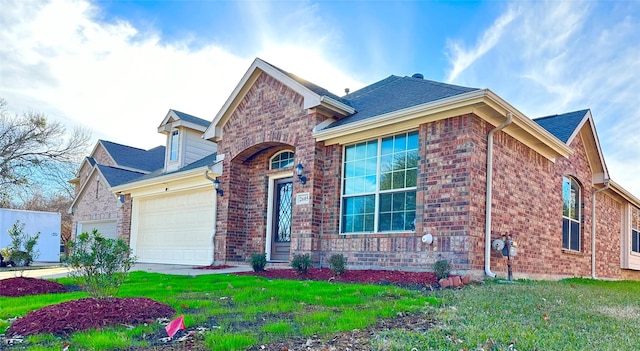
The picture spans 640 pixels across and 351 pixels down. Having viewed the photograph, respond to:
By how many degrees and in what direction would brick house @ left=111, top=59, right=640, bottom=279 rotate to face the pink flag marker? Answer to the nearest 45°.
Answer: approximately 45° to its left

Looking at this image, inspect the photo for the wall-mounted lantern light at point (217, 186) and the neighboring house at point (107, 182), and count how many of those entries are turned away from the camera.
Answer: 0

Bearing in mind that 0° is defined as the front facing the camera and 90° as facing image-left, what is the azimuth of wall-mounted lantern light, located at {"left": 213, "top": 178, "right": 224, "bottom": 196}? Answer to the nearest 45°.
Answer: approximately 45°

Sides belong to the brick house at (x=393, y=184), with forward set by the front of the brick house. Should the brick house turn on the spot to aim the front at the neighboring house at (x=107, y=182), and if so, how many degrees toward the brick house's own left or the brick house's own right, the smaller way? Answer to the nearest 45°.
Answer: approximately 90° to the brick house's own right

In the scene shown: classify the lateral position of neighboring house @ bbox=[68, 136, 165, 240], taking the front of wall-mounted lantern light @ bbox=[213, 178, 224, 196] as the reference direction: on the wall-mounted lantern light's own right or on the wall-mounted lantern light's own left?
on the wall-mounted lantern light's own right

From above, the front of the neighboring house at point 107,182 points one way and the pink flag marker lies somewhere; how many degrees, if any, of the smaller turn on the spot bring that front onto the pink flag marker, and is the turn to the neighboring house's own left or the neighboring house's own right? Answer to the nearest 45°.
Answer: approximately 45° to the neighboring house's own left

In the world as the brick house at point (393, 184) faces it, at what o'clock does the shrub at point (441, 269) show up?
The shrub is roughly at 10 o'clock from the brick house.

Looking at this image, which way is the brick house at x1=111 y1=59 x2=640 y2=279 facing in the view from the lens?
facing the viewer and to the left of the viewer

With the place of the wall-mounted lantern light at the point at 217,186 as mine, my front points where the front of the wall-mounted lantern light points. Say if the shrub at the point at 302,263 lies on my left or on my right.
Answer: on my left

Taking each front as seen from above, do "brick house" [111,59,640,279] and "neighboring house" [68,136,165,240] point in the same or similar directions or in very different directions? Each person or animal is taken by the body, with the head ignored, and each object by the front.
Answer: same or similar directions

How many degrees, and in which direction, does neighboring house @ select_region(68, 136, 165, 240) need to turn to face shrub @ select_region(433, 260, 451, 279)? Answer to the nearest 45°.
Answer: approximately 45° to its left

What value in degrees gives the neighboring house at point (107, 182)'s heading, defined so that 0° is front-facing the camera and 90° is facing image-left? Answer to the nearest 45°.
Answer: approximately 45°

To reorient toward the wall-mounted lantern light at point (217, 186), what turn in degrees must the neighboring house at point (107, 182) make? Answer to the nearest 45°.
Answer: approximately 45° to its left
